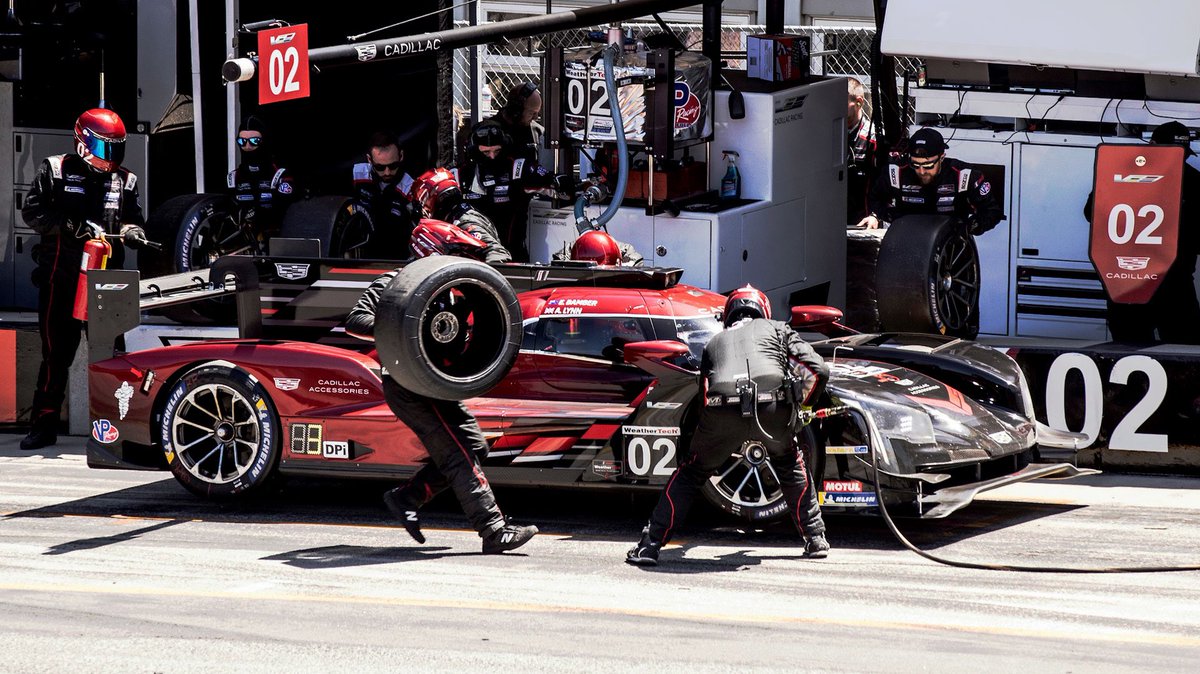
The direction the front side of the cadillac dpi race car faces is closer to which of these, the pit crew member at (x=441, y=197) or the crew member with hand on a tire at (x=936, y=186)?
the crew member with hand on a tire

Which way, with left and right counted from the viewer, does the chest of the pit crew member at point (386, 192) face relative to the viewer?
facing the viewer

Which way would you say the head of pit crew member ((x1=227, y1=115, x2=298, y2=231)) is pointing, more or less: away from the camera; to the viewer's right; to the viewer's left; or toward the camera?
toward the camera

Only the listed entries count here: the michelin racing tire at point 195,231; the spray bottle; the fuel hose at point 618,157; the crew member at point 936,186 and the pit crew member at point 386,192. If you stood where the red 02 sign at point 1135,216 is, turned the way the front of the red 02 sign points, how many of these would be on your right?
5

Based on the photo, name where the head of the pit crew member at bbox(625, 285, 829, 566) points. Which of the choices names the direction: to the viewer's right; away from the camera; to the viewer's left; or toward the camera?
away from the camera

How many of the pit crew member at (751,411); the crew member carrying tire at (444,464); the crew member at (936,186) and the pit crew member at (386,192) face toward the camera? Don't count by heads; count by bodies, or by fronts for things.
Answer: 2

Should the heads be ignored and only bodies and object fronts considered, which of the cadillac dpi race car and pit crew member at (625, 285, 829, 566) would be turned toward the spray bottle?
the pit crew member

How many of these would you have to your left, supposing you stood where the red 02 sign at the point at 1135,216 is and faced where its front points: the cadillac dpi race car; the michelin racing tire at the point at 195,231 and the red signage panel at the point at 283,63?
0

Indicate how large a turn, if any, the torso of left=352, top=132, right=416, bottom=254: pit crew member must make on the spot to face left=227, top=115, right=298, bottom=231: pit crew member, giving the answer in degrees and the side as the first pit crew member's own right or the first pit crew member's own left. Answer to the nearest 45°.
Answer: approximately 90° to the first pit crew member's own right

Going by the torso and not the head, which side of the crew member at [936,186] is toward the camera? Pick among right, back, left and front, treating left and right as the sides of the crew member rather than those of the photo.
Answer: front

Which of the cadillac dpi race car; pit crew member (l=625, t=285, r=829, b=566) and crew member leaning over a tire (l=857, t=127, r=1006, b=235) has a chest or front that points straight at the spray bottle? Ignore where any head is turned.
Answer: the pit crew member

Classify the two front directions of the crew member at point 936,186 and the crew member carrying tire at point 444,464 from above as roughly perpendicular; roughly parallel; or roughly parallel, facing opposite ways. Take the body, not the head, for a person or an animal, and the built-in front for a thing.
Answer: roughly perpendicular

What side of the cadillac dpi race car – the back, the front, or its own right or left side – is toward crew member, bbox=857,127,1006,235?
left

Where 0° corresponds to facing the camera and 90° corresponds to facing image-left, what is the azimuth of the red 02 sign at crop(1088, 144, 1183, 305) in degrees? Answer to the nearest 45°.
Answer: approximately 0°

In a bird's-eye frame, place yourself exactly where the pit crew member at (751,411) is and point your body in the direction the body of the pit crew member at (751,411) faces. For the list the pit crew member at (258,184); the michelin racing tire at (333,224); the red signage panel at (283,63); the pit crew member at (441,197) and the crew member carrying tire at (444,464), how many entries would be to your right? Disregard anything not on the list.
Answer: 0

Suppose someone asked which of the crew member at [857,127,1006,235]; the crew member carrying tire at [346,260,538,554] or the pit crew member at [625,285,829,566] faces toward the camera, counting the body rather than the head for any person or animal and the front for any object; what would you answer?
the crew member at [857,127,1006,235]

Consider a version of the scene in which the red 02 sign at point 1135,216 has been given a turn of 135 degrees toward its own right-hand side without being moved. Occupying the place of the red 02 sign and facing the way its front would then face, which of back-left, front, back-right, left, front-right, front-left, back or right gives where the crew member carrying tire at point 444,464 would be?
left

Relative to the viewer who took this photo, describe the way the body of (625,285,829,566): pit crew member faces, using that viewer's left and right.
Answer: facing away from the viewer

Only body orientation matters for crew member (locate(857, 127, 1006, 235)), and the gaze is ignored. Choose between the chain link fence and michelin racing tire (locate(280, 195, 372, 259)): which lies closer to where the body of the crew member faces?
the michelin racing tire
